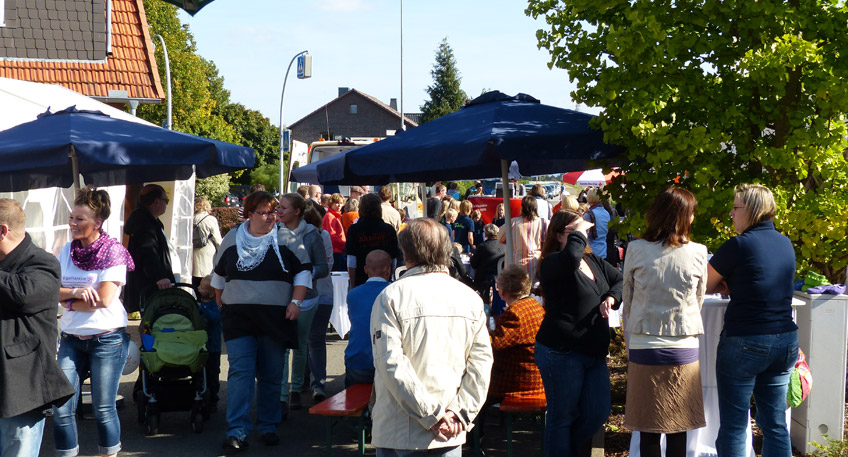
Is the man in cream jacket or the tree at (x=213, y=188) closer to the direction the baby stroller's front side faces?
the man in cream jacket

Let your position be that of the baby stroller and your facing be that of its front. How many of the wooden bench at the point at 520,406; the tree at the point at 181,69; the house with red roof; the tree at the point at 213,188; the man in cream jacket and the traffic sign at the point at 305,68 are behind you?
4

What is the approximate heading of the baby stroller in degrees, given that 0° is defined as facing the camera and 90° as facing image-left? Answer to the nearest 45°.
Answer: approximately 0°

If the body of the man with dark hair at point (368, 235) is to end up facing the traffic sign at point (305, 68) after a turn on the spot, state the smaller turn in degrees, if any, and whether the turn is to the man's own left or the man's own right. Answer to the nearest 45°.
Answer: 0° — they already face it

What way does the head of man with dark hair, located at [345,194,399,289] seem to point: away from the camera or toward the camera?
away from the camera

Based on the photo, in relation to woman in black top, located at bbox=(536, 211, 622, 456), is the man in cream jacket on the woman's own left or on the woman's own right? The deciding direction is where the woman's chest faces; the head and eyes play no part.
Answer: on the woman's own right

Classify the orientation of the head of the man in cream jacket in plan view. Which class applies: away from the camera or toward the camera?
away from the camera

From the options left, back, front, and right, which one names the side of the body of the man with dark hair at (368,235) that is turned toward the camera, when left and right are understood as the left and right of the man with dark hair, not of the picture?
back

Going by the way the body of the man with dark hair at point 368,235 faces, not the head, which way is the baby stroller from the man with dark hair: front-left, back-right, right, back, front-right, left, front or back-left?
back-left

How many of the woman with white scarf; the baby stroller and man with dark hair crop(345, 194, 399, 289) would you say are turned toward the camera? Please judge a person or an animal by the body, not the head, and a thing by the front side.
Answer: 2

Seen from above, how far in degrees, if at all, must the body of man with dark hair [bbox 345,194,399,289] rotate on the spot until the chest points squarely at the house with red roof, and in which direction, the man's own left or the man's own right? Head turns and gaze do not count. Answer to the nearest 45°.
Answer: approximately 45° to the man's own left

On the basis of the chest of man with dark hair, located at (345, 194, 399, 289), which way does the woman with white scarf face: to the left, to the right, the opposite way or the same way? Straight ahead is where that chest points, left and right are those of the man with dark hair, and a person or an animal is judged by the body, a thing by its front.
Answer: the opposite way
